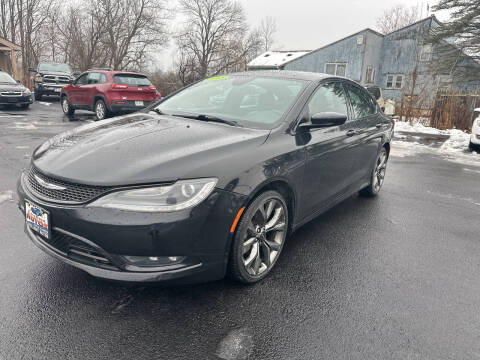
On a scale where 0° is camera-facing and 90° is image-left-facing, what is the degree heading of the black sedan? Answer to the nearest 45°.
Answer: approximately 45°

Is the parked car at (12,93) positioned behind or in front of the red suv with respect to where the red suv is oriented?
in front

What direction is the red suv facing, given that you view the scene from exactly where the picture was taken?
facing away from the viewer and to the left of the viewer

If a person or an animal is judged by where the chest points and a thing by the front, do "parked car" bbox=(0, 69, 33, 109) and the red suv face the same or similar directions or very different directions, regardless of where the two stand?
very different directions

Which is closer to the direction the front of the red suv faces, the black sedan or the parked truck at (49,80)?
the parked truck

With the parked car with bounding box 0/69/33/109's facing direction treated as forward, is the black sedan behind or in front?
in front

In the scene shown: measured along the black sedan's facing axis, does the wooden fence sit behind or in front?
behind

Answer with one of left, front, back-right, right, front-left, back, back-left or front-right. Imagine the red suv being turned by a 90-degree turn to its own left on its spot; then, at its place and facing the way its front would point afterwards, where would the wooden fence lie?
back-left

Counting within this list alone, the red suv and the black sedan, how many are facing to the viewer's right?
0

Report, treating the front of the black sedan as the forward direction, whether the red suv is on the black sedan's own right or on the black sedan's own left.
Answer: on the black sedan's own right

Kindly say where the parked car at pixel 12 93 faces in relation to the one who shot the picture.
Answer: facing the viewer and to the right of the viewer

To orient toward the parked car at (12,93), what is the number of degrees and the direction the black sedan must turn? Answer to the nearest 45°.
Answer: approximately 90° to its right
